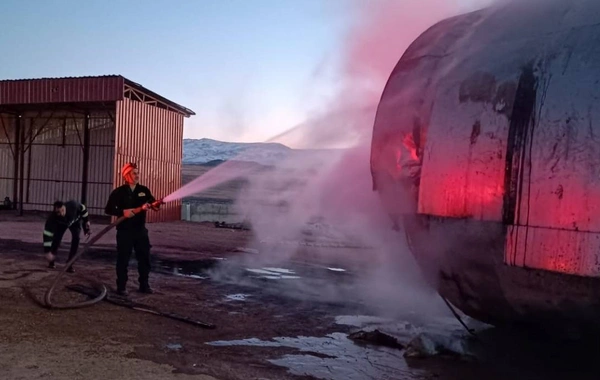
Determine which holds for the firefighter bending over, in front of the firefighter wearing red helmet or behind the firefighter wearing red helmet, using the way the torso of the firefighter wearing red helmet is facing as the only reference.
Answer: behind

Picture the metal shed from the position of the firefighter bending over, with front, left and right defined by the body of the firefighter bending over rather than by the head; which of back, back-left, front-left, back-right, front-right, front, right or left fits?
back-right

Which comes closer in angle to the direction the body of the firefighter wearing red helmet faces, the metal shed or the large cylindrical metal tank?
the large cylindrical metal tank

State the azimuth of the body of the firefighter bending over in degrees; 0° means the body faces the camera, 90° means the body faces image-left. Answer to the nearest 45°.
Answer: approximately 45°

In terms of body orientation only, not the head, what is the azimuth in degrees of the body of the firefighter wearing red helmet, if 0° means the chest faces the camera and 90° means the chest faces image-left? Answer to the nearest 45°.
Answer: approximately 315°

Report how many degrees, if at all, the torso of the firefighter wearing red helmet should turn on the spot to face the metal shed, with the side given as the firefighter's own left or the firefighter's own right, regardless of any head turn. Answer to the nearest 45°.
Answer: approximately 135° to the firefighter's own left

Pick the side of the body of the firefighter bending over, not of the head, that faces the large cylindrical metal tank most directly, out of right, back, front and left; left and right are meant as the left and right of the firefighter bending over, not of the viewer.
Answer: left
